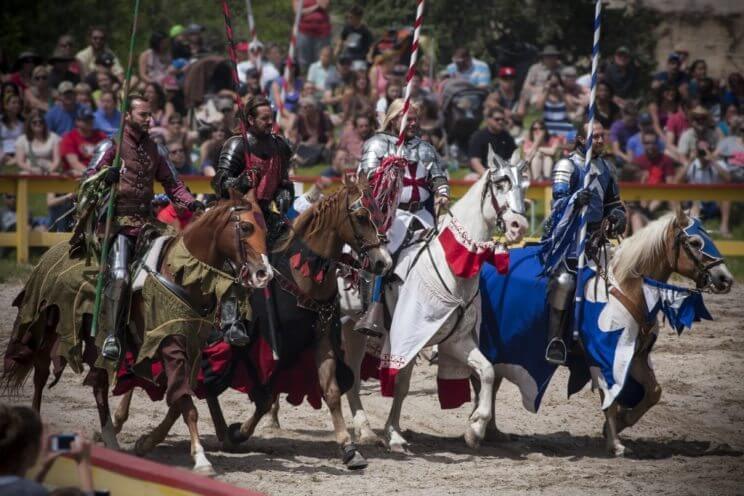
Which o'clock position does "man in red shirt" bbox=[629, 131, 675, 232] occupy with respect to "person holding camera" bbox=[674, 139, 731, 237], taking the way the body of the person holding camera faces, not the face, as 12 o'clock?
The man in red shirt is roughly at 2 o'clock from the person holding camera.

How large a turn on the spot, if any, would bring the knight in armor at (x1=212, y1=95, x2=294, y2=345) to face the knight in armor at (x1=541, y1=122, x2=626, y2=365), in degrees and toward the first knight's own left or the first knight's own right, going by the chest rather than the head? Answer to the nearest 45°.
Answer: approximately 45° to the first knight's own left

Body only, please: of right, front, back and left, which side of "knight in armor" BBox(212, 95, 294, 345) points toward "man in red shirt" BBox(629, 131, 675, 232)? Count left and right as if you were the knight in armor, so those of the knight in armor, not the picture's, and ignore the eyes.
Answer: left

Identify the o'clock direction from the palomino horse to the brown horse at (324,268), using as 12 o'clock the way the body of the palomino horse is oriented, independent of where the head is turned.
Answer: The brown horse is roughly at 5 o'clock from the palomino horse.

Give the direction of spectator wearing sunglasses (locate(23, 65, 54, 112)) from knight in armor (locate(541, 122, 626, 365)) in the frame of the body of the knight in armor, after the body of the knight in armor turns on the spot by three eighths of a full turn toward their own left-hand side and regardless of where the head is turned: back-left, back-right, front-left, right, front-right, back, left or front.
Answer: front-left

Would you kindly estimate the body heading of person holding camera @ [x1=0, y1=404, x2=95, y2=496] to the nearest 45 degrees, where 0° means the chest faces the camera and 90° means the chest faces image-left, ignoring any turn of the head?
approximately 225°

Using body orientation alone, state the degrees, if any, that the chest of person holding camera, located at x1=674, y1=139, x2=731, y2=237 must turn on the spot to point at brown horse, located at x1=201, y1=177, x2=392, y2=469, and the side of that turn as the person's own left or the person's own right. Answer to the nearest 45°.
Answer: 0° — they already face it

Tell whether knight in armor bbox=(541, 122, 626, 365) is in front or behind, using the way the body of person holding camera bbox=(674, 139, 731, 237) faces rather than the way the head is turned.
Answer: in front

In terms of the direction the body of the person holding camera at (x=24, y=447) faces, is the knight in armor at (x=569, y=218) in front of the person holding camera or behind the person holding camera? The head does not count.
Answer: in front

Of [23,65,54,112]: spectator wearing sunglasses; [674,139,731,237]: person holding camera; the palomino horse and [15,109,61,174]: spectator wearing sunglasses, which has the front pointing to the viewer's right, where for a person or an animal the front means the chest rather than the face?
the palomino horse

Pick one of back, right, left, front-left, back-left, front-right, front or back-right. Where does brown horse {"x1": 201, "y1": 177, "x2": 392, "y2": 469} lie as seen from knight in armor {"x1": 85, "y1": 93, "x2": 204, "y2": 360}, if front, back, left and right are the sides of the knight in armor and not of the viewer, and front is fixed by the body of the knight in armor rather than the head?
front-left
